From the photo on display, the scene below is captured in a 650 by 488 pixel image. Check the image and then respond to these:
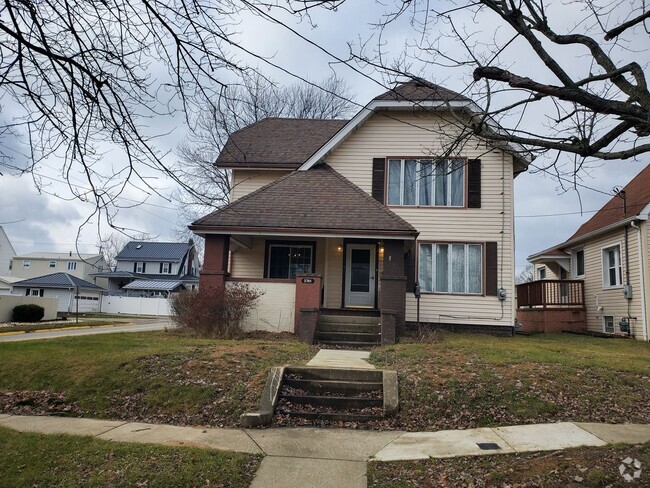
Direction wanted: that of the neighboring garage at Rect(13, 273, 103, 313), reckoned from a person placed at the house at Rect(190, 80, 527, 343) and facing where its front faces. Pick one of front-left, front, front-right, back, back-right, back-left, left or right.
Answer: back-right

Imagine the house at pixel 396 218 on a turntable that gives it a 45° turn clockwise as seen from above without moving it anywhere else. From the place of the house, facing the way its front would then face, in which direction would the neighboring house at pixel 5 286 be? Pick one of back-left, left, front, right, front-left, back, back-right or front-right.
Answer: right

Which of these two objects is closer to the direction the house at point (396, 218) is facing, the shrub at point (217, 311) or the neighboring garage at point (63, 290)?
the shrub

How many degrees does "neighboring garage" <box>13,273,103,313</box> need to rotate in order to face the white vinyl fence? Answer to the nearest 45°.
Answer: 0° — it already faces it

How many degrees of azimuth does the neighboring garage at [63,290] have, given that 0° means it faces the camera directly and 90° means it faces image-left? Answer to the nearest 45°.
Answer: approximately 315°

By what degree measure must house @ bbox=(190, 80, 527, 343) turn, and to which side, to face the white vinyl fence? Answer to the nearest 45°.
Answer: approximately 135° to its right
